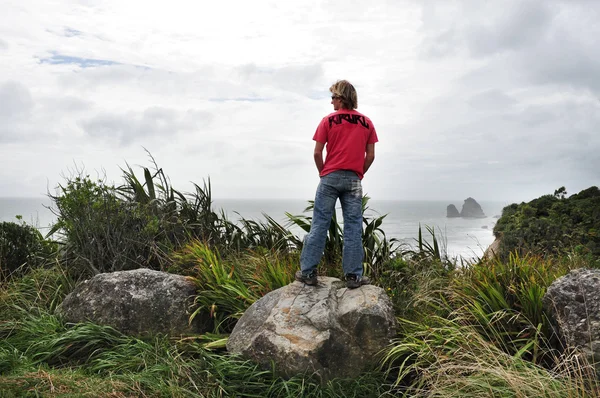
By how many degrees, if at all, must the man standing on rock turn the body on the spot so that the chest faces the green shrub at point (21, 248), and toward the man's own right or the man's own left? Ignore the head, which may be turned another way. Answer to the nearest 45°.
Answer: approximately 45° to the man's own left

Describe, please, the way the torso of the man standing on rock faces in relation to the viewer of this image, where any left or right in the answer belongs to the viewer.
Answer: facing away from the viewer

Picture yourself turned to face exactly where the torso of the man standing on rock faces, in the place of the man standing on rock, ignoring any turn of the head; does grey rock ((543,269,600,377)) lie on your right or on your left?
on your right

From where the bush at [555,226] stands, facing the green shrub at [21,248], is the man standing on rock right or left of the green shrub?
left

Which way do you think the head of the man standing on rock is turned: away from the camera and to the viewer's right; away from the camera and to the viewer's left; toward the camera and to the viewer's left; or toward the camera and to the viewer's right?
away from the camera and to the viewer's left

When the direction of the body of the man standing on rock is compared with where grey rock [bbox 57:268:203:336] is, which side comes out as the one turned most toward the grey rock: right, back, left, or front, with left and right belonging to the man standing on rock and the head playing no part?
left

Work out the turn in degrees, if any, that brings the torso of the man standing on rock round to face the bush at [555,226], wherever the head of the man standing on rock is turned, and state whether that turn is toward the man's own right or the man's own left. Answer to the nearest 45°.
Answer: approximately 45° to the man's own right
